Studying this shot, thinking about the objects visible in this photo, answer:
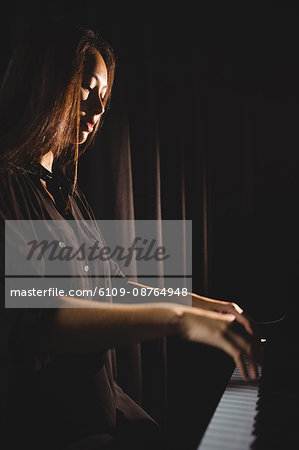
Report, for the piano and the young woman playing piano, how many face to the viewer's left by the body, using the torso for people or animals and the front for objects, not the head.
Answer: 1

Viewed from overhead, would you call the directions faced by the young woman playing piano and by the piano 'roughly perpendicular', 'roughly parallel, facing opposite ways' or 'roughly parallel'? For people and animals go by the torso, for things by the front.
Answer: roughly parallel, facing opposite ways

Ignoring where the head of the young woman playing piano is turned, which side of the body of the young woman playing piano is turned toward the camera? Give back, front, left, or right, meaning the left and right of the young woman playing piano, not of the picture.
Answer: right

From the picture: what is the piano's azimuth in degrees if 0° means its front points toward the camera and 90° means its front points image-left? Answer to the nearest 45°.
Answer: approximately 90°
